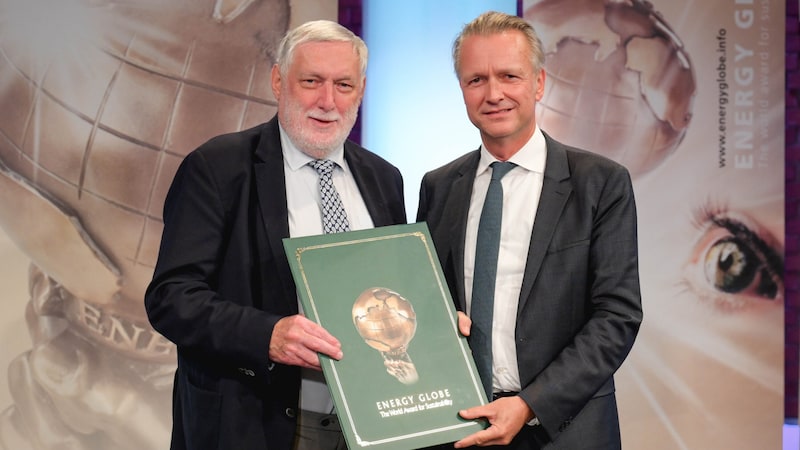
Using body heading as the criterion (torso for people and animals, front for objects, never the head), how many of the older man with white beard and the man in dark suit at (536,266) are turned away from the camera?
0

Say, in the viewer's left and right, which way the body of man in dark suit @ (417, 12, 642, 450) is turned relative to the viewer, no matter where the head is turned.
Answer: facing the viewer and to the left of the viewer

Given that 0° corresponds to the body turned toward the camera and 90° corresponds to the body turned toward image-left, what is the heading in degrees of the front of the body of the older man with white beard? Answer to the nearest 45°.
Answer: approximately 315°

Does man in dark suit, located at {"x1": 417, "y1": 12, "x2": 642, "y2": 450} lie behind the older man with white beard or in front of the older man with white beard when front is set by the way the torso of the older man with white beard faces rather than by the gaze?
in front

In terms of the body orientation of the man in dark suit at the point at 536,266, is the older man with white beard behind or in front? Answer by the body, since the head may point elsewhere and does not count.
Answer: in front
